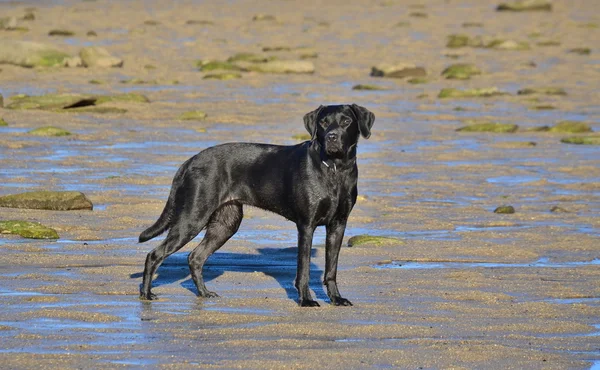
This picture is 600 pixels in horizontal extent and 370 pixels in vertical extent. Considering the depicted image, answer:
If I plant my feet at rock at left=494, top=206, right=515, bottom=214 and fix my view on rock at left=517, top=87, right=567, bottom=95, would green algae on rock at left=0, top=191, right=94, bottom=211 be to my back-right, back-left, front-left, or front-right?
back-left

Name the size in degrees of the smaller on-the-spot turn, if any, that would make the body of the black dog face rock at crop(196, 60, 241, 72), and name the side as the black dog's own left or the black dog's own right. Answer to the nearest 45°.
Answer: approximately 135° to the black dog's own left

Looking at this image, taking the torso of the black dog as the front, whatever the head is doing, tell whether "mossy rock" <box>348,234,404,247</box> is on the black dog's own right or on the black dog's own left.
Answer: on the black dog's own left

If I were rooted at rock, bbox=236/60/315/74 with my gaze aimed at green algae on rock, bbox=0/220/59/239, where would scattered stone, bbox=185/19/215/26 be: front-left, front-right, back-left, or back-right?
back-right

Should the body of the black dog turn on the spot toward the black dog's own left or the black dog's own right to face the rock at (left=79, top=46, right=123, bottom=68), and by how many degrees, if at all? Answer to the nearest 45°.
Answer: approximately 135° to the black dog's own left

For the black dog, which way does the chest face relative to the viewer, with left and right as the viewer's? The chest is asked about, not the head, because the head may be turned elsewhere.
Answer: facing the viewer and to the right of the viewer

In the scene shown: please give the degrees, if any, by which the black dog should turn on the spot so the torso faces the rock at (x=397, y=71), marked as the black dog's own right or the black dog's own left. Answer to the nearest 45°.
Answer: approximately 135° to the black dog's own left

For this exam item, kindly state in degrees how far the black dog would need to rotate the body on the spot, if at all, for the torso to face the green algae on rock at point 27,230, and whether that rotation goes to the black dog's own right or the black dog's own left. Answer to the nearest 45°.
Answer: approximately 180°

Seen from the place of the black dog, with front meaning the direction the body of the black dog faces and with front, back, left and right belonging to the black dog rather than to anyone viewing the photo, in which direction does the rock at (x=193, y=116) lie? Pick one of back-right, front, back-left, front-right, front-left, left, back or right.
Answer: back-left

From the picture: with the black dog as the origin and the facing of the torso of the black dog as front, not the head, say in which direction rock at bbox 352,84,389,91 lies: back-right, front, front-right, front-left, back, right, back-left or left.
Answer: back-left
